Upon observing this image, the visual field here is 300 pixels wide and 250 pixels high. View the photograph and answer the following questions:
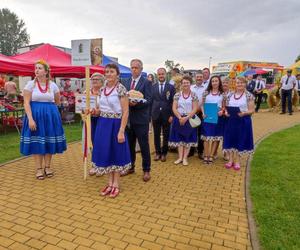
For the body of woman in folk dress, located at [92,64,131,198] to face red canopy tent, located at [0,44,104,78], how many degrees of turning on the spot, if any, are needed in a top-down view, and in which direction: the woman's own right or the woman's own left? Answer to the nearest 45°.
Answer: approximately 135° to the woman's own right

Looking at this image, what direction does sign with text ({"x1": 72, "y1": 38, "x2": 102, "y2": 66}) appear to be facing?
toward the camera

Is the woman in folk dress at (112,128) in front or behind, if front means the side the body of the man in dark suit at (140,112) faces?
in front

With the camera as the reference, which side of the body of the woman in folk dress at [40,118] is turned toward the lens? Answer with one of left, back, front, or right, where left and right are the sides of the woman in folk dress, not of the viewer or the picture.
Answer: front

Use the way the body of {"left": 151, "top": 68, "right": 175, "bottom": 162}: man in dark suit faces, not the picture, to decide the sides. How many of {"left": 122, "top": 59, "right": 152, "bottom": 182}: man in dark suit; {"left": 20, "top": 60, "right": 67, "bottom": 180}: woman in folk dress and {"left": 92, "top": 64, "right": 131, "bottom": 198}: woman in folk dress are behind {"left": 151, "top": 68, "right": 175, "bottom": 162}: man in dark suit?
0

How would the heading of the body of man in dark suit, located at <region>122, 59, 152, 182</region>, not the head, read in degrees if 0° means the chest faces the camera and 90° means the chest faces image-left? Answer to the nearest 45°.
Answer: approximately 45°

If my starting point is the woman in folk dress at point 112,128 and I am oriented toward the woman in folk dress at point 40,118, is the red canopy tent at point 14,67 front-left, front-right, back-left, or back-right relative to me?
front-right

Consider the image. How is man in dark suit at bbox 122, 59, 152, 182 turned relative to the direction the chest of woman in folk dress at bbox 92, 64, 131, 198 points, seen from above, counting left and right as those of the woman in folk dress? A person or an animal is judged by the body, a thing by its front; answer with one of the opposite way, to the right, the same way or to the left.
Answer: the same way

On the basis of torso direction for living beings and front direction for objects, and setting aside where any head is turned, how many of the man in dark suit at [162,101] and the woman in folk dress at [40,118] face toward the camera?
2

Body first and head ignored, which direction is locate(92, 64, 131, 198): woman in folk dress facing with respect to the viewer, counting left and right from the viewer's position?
facing the viewer and to the left of the viewer

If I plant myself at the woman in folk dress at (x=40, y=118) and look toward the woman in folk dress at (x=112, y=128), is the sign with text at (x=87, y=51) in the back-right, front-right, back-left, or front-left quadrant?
front-left

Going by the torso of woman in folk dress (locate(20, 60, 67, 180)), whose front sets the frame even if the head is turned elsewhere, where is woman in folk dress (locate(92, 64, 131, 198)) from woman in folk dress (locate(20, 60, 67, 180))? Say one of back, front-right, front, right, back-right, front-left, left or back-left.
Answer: front-left

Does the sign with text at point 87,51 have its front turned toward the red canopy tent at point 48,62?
no

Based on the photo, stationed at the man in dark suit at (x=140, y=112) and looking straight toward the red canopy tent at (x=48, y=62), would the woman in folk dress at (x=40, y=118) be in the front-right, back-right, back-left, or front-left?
front-left

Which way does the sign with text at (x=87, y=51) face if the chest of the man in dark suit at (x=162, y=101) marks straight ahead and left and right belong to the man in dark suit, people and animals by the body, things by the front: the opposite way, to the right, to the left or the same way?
the same way
